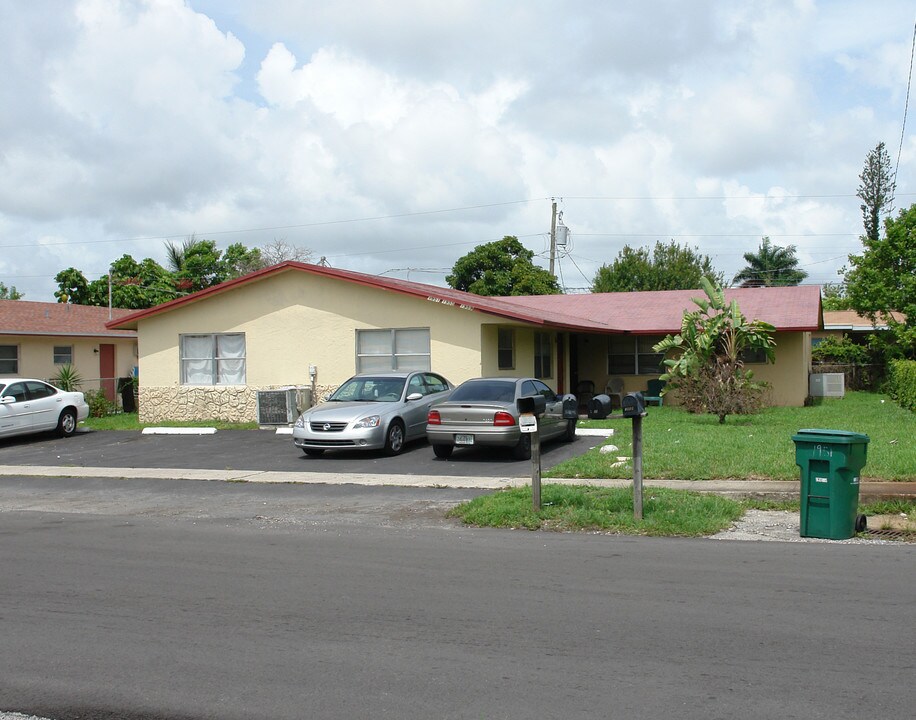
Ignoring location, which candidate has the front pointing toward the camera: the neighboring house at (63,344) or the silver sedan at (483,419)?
the neighboring house

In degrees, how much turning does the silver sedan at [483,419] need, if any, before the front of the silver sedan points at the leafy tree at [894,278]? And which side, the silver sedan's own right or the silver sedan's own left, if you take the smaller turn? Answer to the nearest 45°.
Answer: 0° — it already faces it

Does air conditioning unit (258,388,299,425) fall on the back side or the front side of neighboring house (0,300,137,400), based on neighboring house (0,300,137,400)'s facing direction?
on the front side

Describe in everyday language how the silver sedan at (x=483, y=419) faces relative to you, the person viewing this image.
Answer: facing away from the viewer and to the right of the viewer

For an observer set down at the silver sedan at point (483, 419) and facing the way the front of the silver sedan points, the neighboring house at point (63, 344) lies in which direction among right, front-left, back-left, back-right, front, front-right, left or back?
left

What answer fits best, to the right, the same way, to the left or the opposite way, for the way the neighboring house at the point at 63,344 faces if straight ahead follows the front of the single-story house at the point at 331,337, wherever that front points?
the same way

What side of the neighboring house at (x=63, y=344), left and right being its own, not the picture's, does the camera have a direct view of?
front

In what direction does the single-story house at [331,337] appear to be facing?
toward the camera

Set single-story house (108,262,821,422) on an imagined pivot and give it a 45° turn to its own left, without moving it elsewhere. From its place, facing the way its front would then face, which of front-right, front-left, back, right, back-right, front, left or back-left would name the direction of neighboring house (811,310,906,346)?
left

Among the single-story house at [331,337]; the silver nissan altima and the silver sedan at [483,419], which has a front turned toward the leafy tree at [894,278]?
the silver sedan

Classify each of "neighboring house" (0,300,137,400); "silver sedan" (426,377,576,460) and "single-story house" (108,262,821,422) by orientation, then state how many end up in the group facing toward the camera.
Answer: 2

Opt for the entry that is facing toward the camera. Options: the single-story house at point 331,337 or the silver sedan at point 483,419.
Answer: the single-story house

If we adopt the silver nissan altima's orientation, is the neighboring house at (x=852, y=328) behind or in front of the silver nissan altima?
behind

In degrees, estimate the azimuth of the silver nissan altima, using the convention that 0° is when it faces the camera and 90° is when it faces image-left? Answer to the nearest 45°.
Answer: approximately 45°

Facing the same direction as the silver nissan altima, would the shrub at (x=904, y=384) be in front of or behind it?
behind

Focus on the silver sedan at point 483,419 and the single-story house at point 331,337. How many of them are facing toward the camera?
1
